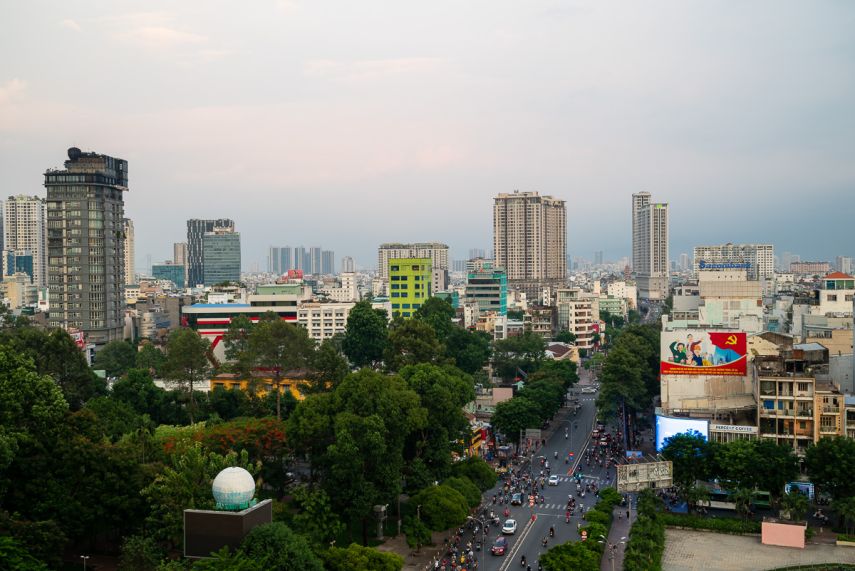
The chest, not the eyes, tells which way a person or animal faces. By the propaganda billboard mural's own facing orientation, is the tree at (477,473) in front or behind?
in front

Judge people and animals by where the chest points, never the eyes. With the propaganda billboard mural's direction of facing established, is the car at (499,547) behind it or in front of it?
in front

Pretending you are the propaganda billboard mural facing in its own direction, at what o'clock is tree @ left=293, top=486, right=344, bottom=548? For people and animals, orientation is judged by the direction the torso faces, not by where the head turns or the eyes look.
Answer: The tree is roughly at 1 o'clock from the propaganda billboard mural.

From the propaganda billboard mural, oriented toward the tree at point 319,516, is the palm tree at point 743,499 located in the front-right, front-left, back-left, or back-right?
front-left

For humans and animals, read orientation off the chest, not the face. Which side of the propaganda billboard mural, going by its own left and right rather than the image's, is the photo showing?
front

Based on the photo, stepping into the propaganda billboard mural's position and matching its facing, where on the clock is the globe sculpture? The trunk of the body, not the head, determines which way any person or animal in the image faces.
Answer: The globe sculpture is roughly at 1 o'clock from the propaganda billboard mural.

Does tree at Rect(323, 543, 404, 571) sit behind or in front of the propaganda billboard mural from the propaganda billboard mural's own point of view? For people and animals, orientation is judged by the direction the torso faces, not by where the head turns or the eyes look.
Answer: in front

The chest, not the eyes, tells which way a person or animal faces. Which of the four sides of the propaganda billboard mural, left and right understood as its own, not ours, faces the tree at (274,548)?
front

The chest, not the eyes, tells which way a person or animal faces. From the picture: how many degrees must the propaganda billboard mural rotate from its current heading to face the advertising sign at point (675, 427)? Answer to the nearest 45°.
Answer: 0° — it already faces it

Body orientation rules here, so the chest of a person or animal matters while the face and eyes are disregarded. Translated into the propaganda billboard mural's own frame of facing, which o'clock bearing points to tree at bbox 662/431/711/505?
The tree is roughly at 12 o'clock from the propaganda billboard mural.

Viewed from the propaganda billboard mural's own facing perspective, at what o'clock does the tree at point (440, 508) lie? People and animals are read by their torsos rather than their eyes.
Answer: The tree is roughly at 1 o'clock from the propaganda billboard mural.
